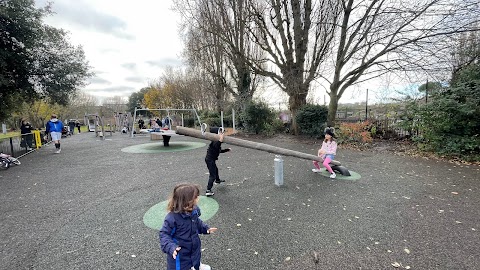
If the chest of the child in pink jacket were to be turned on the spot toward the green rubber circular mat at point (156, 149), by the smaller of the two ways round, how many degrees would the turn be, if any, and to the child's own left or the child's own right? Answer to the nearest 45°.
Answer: approximately 45° to the child's own right

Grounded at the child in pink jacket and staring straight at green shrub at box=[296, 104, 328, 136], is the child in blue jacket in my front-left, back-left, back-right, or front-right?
back-left

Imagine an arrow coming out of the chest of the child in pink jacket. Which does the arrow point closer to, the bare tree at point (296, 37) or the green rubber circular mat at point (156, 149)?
the green rubber circular mat
